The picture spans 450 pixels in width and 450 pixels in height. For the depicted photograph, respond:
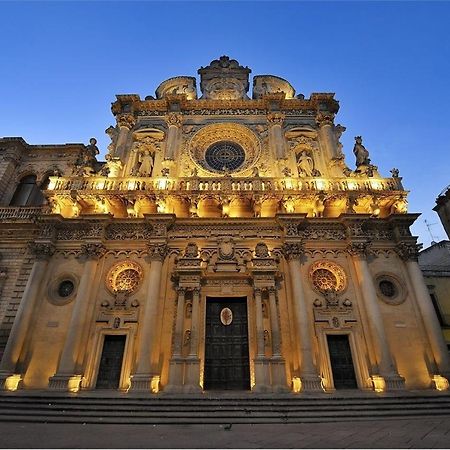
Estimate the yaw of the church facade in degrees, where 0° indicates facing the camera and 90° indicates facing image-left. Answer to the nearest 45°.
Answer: approximately 0°
